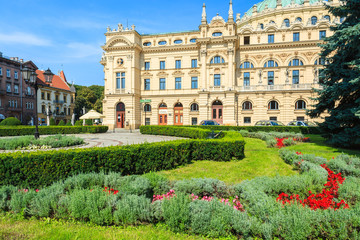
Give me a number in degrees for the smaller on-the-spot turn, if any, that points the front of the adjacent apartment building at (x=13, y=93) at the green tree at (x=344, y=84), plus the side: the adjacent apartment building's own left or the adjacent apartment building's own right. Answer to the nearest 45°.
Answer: approximately 45° to the adjacent apartment building's own right

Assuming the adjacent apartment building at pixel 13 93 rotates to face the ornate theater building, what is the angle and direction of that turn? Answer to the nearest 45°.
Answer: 0° — it already faces it

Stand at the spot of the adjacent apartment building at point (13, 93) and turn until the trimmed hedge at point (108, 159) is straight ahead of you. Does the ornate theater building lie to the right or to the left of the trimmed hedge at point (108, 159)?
left

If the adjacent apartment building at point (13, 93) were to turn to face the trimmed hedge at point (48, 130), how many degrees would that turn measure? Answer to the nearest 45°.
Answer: approximately 45° to its right

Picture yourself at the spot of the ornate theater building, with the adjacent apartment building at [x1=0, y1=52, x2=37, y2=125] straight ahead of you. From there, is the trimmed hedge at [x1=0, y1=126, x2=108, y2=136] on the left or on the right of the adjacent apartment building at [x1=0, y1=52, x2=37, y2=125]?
left

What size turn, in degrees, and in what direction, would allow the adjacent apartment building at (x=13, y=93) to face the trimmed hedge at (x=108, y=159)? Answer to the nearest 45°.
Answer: approximately 45° to its right

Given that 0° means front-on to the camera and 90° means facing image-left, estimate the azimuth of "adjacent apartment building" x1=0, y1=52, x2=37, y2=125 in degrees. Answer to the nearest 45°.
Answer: approximately 315°
